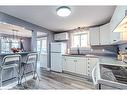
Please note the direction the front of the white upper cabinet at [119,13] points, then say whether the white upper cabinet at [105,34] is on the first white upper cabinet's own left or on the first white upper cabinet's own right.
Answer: on the first white upper cabinet's own right

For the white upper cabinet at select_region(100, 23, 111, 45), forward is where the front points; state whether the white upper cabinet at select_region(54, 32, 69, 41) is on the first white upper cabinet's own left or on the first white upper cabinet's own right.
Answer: on the first white upper cabinet's own right

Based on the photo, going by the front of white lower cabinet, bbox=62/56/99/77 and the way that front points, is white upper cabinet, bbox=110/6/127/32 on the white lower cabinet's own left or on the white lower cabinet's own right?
on the white lower cabinet's own left

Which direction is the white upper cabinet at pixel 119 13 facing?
to the viewer's left

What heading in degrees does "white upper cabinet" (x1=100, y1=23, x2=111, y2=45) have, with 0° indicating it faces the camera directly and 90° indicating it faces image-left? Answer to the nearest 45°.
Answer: approximately 45°

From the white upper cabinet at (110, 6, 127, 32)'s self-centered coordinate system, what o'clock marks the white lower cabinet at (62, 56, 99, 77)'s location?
The white lower cabinet is roughly at 2 o'clock from the white upper cabinet.

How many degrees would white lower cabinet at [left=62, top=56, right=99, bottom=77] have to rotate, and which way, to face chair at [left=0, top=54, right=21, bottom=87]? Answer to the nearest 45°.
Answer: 0° — it already faces it

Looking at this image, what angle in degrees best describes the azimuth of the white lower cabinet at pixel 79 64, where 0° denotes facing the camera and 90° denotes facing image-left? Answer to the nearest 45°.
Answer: approximately 45°

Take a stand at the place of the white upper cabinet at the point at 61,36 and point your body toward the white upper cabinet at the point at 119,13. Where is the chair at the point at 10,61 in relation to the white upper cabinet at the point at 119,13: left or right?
right

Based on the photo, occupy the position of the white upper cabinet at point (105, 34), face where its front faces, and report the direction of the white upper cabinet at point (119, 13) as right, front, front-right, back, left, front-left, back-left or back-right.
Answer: front-left

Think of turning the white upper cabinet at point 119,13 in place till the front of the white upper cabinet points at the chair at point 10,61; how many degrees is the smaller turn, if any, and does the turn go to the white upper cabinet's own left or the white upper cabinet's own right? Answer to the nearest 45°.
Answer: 0° — it already faces it
